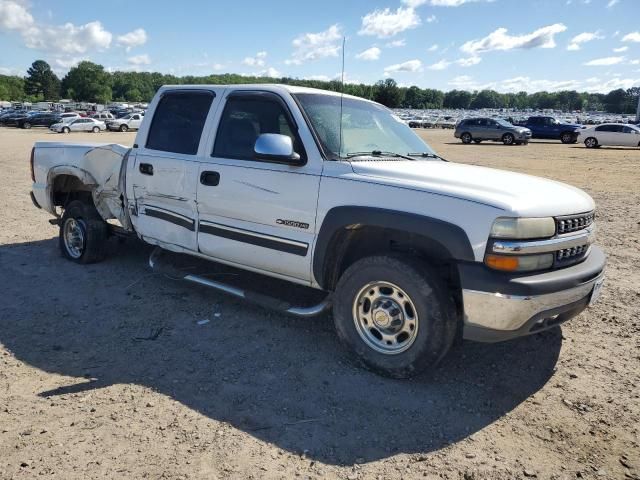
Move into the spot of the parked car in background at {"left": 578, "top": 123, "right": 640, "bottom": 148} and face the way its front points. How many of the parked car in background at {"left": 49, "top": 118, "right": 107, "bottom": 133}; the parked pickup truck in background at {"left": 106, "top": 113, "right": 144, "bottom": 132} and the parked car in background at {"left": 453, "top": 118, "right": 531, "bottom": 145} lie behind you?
3

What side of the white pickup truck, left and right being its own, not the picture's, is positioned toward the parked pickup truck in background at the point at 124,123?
back

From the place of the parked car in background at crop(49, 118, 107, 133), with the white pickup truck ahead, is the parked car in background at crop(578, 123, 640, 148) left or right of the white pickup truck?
left

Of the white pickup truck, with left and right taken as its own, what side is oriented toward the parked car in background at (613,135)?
left
